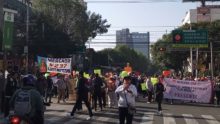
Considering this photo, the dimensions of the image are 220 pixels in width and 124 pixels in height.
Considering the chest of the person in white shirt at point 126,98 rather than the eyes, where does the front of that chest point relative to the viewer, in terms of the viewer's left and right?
facing the viewer

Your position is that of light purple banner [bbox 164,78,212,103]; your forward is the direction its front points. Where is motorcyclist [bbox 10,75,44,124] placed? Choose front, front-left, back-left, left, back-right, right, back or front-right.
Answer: front

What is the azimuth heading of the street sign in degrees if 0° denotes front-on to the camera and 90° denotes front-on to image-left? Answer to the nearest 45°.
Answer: approximately 0°

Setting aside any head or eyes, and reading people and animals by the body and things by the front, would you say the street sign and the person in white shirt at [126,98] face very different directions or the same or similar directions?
same or similar directions

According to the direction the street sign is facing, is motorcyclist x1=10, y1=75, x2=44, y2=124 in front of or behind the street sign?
in front

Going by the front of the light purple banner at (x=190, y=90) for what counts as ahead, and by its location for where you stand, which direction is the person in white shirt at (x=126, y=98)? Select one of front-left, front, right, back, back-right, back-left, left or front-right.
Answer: front

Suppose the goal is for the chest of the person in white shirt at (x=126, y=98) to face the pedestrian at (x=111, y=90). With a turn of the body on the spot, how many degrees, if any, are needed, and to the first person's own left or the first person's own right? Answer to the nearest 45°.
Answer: approximately 180°

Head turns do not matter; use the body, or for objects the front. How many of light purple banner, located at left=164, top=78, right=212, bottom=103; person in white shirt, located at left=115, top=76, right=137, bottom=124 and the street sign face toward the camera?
3

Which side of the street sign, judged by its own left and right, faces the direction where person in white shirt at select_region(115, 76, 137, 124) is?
front

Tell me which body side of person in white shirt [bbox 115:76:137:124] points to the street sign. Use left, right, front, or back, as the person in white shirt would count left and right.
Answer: back

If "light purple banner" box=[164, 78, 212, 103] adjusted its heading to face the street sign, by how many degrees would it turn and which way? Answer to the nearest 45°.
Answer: approximately 180°

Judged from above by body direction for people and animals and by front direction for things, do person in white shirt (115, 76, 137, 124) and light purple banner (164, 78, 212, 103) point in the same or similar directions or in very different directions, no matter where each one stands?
same or similar directions

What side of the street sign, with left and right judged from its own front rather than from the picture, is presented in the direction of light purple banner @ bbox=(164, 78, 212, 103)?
front

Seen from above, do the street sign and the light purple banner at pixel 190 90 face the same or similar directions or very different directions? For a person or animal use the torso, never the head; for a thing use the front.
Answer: same or similar directions

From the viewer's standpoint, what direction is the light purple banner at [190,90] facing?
toward the camera
